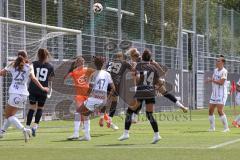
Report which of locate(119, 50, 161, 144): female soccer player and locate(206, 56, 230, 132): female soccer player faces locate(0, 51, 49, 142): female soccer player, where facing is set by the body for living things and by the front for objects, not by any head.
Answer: locate(206, 56, 230, 132): female soccer player

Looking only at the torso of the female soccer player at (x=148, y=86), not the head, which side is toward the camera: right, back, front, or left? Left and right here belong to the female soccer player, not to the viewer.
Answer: back

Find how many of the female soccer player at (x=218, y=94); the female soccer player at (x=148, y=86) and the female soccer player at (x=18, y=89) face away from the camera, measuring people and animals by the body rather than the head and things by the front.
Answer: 2

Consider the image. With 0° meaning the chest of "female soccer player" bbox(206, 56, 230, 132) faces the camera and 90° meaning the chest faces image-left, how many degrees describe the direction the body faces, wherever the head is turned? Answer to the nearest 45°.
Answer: approximately 45°

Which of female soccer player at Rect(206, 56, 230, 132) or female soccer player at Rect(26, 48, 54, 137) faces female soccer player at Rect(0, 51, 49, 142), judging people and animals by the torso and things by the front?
female soccer player at Rect(206, 56, 230, 132)

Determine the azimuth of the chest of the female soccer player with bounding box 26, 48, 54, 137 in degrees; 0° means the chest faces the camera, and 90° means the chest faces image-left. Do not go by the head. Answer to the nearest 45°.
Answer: approximately 225°

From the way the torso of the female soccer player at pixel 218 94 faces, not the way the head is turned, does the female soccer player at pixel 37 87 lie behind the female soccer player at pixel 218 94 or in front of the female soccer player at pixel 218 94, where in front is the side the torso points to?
in front

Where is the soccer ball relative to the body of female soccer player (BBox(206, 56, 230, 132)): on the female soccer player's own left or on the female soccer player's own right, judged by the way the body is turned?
on the female soccer player's own right

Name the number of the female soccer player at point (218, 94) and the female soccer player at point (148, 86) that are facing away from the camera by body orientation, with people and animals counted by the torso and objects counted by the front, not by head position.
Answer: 1

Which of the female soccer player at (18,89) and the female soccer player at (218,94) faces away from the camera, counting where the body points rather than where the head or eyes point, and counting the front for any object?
the female soccer player at (18,89)
